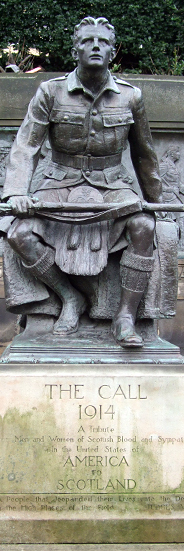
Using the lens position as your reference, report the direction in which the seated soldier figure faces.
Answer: facing the viewer
